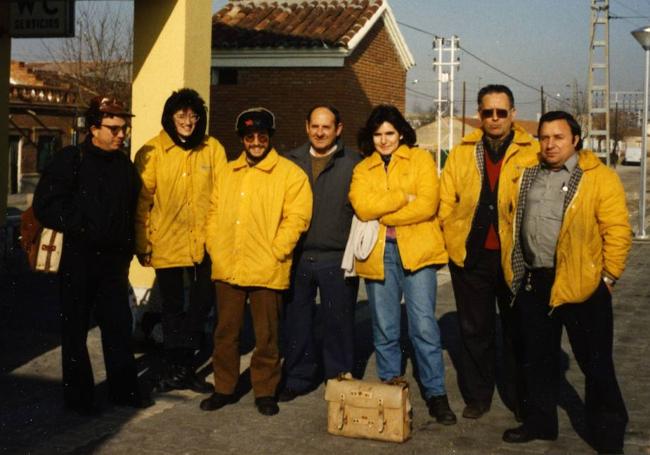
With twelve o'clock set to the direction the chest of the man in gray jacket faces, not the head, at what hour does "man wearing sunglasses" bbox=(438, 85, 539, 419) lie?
The man wearing sunglasses is roughly at 10 o'clock from the man in gray jacket.

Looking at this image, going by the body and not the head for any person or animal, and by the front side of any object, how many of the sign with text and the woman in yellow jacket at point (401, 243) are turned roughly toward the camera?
2

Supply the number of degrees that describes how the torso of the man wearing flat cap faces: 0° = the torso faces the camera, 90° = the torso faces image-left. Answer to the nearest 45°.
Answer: approximately 315°

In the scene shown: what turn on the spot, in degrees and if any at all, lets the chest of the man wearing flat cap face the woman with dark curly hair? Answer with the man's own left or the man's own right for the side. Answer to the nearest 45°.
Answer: approximately 90° to the man's own left

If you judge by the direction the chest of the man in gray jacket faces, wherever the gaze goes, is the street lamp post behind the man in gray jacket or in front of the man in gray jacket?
behind

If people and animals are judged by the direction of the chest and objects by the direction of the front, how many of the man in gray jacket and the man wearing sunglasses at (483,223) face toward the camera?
2

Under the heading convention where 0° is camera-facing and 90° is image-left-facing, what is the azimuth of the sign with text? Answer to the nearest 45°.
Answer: approximately 0°

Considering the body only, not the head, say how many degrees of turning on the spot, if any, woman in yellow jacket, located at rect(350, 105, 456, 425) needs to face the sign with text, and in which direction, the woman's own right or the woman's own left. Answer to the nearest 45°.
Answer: approximately 135° to the woman's own right

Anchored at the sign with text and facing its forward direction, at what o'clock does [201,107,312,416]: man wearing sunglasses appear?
The man wearing sunglasses is roughly at 11 o'clock from the sign with text.
